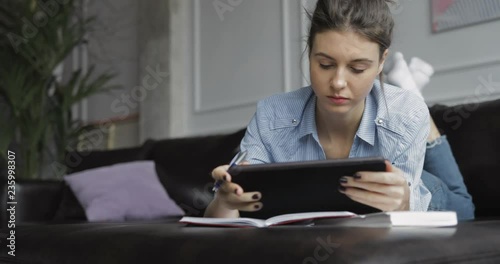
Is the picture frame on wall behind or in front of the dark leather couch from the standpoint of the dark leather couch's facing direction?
behind

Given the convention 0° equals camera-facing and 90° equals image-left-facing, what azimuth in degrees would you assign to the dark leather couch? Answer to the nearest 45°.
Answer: approximately 0°

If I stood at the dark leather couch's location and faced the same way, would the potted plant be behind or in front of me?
behind
